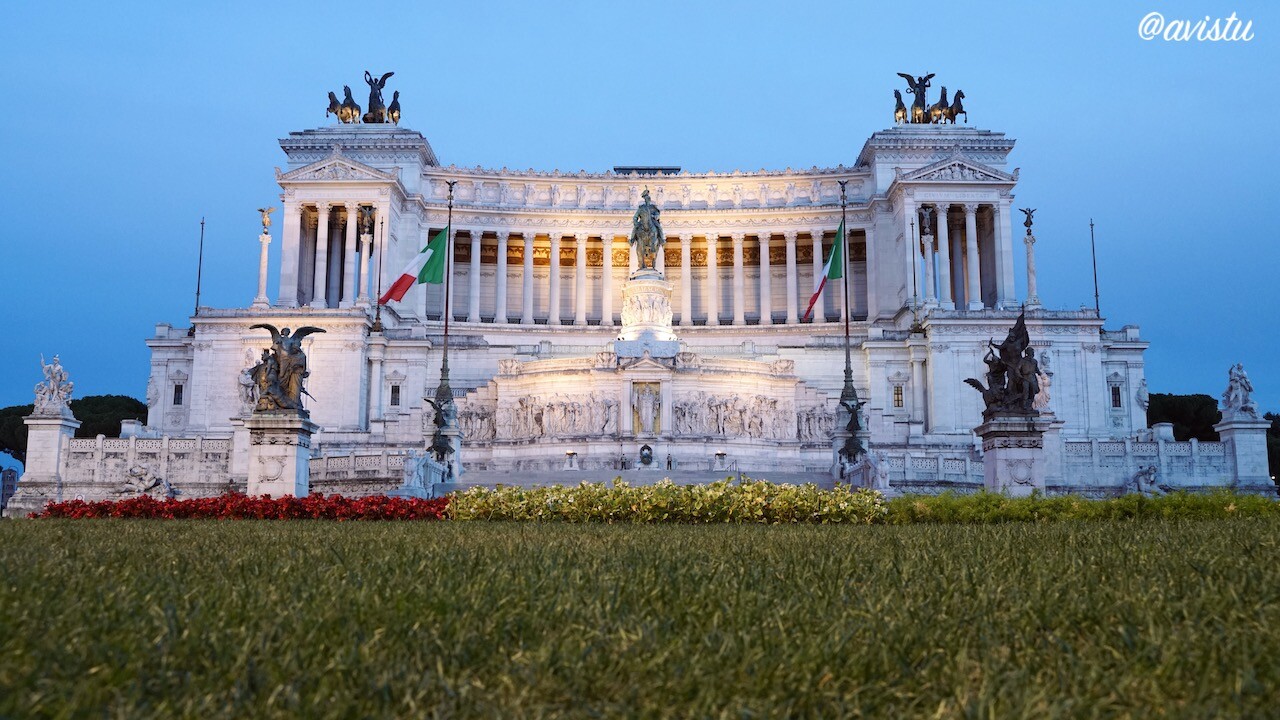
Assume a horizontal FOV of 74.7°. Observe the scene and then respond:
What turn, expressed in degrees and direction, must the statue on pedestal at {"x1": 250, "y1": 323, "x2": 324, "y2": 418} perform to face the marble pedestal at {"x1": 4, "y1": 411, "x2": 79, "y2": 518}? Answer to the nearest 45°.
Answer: approximately 135° to its right

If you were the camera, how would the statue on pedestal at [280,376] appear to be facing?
facing the viewer

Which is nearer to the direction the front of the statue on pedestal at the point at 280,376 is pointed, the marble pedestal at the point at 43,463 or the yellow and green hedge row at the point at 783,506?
the yellow and green hedge row

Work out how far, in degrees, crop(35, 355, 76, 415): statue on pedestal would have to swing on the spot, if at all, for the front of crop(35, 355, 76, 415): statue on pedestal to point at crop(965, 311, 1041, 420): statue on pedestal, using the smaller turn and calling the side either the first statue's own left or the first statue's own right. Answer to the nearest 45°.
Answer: approximately 45° to the first statue's own left

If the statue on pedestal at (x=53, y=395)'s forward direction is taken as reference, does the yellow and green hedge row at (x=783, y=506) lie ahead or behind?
ahead

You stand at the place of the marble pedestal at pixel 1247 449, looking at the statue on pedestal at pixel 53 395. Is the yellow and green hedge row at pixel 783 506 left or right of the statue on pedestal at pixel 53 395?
left

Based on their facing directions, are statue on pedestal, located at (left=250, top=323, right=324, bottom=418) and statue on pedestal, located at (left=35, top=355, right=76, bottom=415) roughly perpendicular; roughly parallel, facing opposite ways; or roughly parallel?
roughly parallel

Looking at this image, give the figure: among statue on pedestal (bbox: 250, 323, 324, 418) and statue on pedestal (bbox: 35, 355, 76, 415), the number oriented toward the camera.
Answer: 2

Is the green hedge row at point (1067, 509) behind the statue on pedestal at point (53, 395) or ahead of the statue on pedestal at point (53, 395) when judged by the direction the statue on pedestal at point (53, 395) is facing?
ahead

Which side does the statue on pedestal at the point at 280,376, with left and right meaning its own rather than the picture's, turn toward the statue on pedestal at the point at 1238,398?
left

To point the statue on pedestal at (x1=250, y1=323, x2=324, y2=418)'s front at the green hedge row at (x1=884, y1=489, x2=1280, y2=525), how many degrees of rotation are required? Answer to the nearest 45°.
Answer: approximately 45° to its left

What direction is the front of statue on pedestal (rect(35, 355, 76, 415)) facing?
toward the camera
